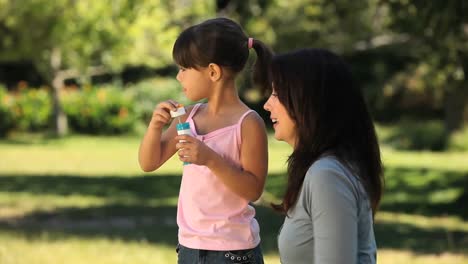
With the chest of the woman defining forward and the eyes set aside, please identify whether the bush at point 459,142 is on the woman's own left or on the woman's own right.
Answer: on the woman's own right

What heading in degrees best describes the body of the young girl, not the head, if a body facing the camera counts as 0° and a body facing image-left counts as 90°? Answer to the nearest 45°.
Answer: approximately 45°

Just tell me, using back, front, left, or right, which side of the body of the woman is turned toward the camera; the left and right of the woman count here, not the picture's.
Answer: left

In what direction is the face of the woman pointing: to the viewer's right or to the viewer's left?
to the viewer's left

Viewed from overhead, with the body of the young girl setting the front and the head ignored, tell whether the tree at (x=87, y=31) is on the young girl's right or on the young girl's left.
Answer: on the young girl's right
